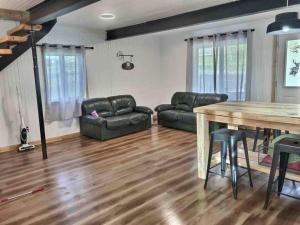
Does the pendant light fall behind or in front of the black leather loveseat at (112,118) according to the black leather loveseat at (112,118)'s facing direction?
in front

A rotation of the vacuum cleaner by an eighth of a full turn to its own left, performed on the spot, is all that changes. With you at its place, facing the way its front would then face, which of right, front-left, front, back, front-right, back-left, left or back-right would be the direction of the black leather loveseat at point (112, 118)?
front

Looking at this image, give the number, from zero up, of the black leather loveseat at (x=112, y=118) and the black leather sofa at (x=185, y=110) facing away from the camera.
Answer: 0

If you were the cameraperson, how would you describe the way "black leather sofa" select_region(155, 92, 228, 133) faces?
facing the viewer and to the left of the viewer

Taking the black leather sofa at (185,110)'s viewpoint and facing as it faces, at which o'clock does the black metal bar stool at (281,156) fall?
The black metal bar stool is roughly at 10 o'clock from the black leather sofa.

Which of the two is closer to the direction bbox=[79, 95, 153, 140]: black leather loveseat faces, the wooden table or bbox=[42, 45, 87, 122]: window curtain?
the wooden table

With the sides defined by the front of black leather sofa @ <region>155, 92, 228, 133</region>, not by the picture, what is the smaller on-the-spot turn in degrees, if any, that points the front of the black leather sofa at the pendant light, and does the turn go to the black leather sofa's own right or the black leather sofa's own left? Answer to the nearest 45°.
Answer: approximately 45° to the black leather sofa's own left

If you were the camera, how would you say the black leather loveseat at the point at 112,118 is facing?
facing the viewer and to the right of the viewer

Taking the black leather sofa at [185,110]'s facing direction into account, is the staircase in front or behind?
in front
